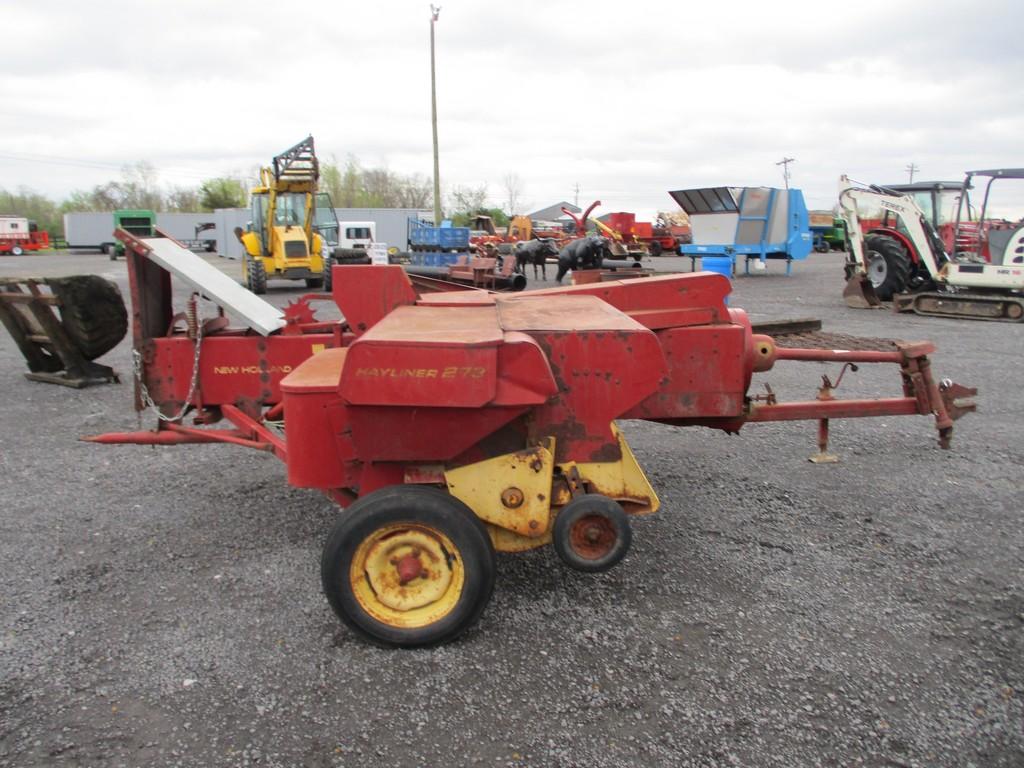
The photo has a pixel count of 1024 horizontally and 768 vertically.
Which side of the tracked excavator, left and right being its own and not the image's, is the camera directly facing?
left

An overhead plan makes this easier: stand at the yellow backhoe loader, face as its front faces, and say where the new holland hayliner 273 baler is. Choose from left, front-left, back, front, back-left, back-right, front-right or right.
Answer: front

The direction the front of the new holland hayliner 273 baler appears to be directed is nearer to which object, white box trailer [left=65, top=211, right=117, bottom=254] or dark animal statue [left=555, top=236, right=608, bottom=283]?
the dark animal statue

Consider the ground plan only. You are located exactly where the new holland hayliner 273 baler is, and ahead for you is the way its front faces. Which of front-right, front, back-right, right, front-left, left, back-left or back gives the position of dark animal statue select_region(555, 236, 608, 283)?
left

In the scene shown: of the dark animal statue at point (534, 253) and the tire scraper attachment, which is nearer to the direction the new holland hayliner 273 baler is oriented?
the dark animal statue

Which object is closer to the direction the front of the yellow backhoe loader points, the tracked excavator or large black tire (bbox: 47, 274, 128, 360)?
the large black tire

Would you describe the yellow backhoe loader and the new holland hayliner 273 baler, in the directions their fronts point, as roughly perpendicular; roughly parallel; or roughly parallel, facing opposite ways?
roughly perpendicular

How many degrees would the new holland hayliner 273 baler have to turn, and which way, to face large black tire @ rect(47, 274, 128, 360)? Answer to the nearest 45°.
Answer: approximately 135° to its left

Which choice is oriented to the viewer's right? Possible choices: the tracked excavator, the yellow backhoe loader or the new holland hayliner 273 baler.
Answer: the new holland hayliner 273 baler

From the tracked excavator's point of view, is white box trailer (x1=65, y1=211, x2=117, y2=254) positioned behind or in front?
in front

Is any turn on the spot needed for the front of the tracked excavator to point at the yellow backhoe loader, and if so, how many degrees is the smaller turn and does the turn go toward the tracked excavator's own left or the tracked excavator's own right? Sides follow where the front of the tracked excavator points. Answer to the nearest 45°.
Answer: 0° — it already faces it

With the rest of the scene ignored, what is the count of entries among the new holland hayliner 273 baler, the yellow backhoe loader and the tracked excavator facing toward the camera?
1

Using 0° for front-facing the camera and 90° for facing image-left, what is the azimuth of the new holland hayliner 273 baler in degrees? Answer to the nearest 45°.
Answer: approximately 270°

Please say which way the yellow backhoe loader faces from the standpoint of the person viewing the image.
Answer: facing the viewer

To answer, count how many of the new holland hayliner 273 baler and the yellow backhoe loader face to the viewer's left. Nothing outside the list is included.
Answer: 0

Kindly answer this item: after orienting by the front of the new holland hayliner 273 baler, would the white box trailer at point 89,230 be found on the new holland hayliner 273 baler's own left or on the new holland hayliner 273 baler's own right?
on the new holland hayliner 273 baler's own left

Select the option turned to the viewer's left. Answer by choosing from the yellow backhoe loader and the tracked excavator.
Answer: the tracked excavator

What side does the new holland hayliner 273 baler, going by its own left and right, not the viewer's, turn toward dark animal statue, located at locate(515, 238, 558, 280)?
left

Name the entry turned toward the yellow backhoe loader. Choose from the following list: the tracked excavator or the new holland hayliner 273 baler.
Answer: the tracked excavator

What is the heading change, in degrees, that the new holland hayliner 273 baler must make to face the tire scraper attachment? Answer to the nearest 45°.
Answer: approximately 135° to its left

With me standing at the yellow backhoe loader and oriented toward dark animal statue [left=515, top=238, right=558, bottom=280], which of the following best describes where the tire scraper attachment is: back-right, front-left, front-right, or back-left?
back-right
